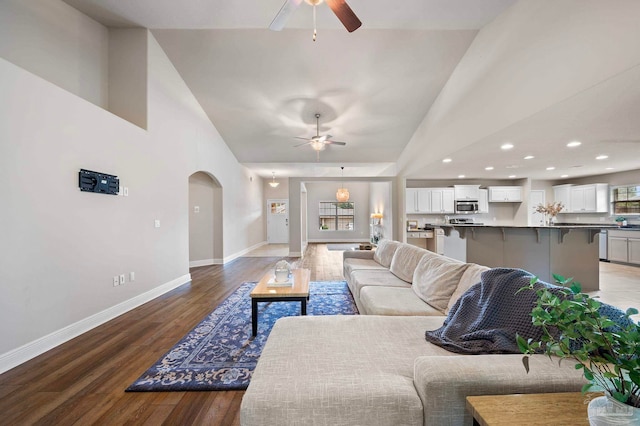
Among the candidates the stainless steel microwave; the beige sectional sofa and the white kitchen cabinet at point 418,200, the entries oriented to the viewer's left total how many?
1

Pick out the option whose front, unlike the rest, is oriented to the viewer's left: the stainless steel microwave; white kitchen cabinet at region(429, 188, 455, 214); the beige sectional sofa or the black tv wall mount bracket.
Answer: the beige sectional sofa

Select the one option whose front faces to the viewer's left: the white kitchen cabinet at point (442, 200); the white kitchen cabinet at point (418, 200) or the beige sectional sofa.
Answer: the beige sectional sofa

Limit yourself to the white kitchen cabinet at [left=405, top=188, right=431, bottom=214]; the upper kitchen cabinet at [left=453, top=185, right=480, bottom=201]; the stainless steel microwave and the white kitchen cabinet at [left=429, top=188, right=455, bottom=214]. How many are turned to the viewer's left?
0

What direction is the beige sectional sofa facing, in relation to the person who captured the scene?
facing to the left of the viewer

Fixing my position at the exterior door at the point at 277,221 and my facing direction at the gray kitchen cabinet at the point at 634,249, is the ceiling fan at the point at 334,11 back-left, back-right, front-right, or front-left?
front-right

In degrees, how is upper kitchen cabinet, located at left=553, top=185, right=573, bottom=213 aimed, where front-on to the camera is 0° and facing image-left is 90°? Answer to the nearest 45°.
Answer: approximately 45°

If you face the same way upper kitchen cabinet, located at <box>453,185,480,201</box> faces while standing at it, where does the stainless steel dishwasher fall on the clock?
The stainless steel dishwasher is roughly at 9 o'clock from the upper kitchen cabinet.

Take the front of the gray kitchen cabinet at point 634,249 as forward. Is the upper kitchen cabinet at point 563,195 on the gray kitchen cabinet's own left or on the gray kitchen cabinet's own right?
on the gray kitchen cabinet's own right

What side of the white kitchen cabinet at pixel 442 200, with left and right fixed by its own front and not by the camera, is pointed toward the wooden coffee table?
front

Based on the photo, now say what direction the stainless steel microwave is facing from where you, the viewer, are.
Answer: facing the viewer

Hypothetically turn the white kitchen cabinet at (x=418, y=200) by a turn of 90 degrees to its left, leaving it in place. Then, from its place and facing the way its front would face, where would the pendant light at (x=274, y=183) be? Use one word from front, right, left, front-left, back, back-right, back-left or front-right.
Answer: back

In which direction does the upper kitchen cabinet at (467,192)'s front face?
toward the camera

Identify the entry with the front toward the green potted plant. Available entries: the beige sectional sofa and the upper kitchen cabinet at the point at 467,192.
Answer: the upper kitchen cabinet

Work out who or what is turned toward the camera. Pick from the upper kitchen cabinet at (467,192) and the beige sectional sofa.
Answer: the upper kitchen cabinet

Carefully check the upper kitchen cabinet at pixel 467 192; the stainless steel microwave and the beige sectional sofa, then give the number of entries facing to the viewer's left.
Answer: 1

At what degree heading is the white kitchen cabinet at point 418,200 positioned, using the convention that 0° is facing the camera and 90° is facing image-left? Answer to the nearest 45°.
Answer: approximately 0°
